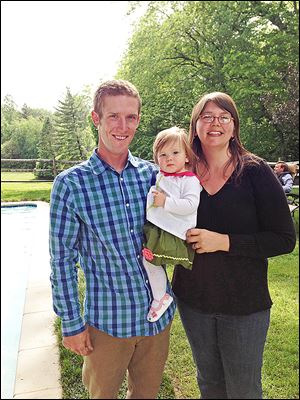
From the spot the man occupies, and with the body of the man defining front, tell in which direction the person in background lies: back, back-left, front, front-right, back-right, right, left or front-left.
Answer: left

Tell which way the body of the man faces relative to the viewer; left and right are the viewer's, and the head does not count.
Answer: facing the viewer and to the right of the viewer

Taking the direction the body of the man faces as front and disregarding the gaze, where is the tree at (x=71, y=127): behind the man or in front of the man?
behind

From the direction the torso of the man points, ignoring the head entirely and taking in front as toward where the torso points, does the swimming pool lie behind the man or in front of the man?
behind

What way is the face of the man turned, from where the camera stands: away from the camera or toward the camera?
toward the camera

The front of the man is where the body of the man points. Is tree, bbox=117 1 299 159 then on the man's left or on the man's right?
on the man's left

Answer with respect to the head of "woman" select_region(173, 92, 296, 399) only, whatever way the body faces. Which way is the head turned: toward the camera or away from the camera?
toward the camera
